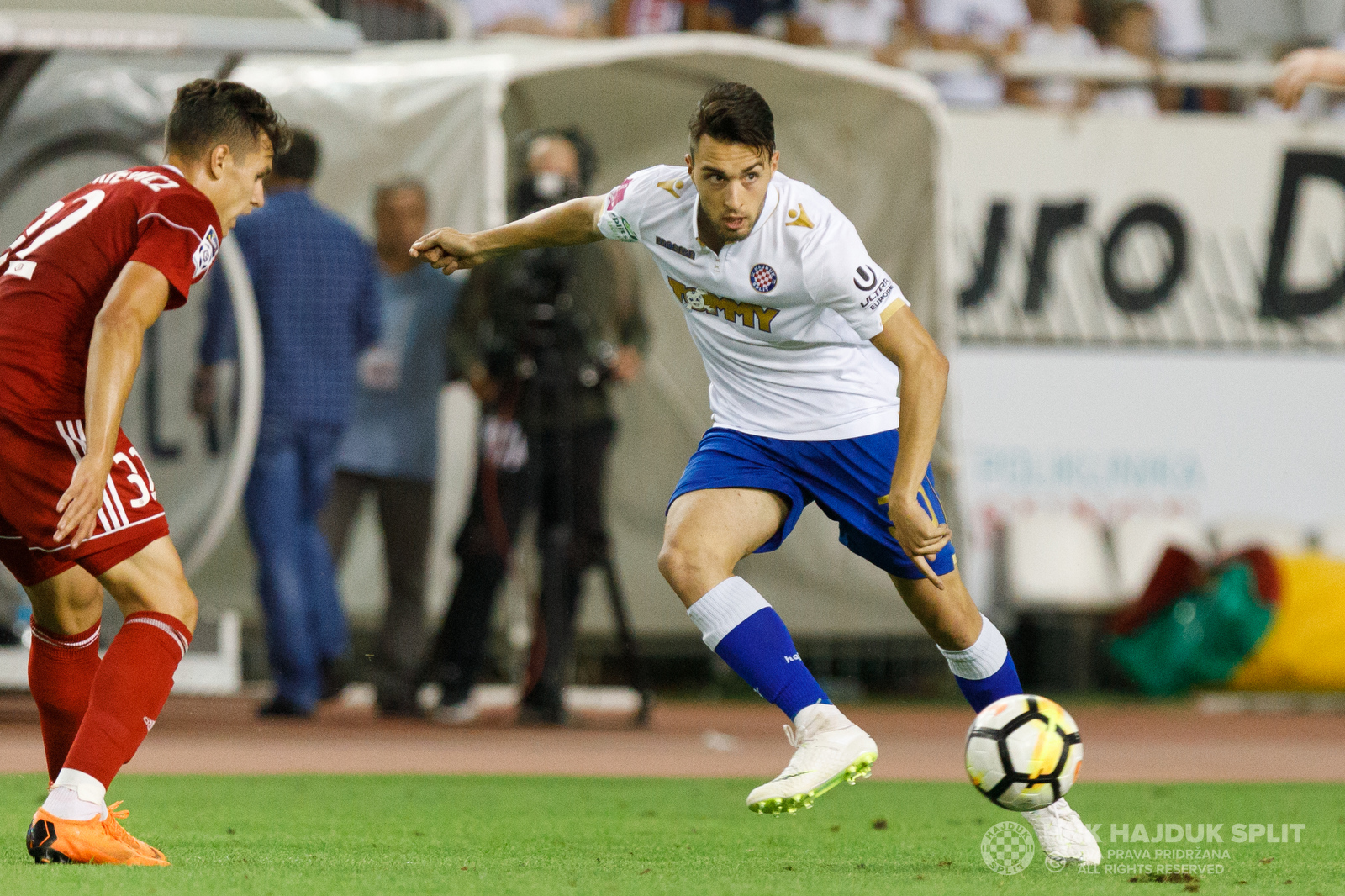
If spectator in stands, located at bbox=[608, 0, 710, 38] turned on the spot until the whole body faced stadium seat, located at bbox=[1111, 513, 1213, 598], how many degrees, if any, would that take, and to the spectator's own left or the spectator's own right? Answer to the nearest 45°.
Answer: approximately 45° to the spectator's own left

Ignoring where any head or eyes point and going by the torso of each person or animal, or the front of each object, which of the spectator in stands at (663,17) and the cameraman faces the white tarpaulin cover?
the spectator in stands

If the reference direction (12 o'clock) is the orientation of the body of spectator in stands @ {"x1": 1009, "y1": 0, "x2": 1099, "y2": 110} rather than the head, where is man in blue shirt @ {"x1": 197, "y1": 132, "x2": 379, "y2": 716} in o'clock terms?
The man in blue shirt is roughly at 1 o'clock from the spectator in stands.

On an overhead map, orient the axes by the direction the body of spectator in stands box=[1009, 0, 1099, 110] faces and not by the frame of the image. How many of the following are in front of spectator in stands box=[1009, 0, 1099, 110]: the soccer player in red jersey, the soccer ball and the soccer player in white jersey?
3

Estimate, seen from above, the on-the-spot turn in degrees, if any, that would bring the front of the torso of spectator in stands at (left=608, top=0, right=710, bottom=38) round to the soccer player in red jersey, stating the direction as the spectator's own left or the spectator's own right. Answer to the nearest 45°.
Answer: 0° — they already face them

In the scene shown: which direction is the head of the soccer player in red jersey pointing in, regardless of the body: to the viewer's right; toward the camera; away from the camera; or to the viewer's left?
to the viewer's right

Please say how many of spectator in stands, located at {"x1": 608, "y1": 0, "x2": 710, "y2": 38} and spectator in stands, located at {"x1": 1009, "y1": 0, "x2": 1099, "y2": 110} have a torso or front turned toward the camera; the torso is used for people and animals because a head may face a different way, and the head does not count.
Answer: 2

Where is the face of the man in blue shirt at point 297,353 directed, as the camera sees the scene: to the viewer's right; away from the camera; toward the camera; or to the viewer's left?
away from the camera

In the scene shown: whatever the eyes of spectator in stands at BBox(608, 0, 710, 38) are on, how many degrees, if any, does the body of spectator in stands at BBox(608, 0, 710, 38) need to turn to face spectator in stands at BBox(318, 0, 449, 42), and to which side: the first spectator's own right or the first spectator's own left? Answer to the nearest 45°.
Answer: approximately 90° to the first spectator's own right

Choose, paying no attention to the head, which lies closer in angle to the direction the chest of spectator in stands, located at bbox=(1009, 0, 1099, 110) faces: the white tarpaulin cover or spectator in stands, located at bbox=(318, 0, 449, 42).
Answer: the white tarpaulin cover
